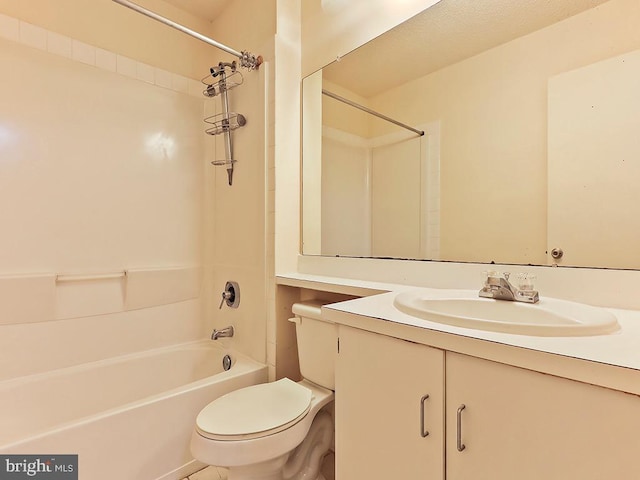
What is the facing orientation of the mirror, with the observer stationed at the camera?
facing the viewer and to the left of the viewer

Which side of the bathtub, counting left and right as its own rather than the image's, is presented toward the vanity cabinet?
front

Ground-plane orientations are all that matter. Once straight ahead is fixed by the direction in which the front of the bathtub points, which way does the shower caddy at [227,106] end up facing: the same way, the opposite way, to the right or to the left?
to the right

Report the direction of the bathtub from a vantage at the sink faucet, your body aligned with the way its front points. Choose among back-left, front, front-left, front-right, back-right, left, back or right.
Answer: front-right

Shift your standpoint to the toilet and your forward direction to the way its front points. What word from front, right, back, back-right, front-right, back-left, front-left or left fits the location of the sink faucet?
left

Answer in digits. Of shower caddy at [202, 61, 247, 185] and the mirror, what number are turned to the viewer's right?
0
